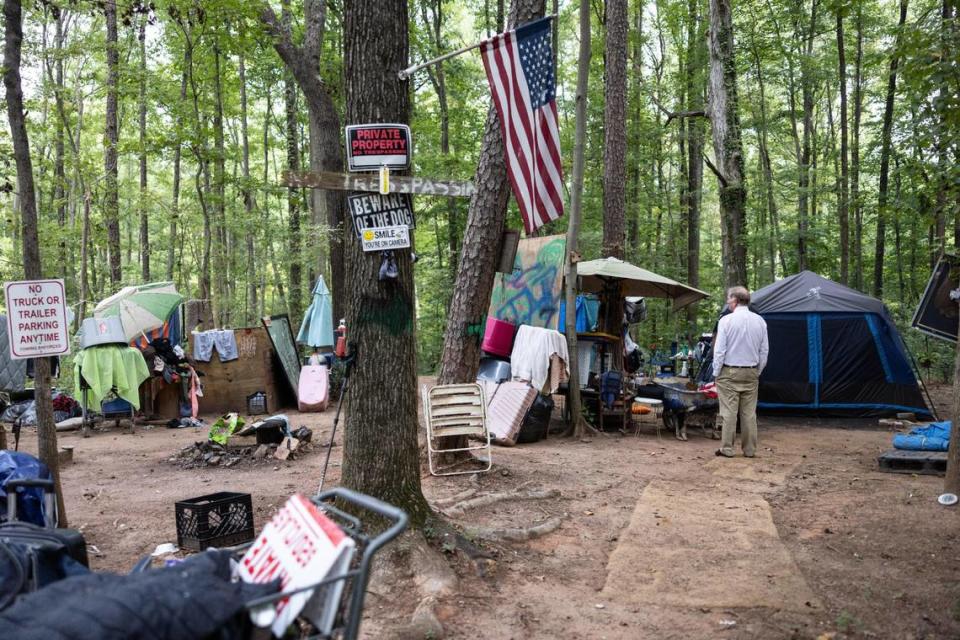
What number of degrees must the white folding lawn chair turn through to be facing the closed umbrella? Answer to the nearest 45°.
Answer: approximately 180°

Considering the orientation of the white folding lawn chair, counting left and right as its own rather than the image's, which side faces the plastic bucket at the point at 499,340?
back

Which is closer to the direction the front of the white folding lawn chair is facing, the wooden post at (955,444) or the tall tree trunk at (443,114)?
the wooden post

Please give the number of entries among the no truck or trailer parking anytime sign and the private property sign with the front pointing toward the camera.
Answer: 2

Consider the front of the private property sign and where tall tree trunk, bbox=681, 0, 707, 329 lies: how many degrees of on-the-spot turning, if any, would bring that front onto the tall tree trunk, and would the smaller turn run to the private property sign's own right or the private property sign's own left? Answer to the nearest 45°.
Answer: approximately 135° to the private property sign's own left

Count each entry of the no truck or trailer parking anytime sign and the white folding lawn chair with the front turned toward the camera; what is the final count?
2

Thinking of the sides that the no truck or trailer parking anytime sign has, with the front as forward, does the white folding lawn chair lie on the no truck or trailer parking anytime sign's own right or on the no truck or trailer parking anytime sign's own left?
on the no truck or trailer parking anytime sign's own left

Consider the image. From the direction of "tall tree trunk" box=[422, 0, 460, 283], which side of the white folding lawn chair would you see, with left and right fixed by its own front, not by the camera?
back

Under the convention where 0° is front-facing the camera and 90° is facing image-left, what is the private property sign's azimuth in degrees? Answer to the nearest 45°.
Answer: approximately 0°
